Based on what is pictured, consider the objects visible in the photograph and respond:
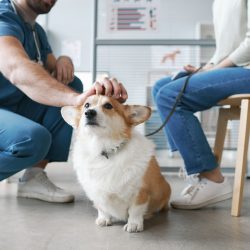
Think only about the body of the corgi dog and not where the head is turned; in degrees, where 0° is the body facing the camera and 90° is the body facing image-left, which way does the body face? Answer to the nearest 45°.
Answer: approximately 45°

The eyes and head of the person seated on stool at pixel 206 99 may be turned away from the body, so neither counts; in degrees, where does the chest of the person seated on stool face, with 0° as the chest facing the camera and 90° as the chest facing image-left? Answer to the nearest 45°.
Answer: approximately 90°

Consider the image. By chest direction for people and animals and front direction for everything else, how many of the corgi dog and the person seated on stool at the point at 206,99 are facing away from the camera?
0
